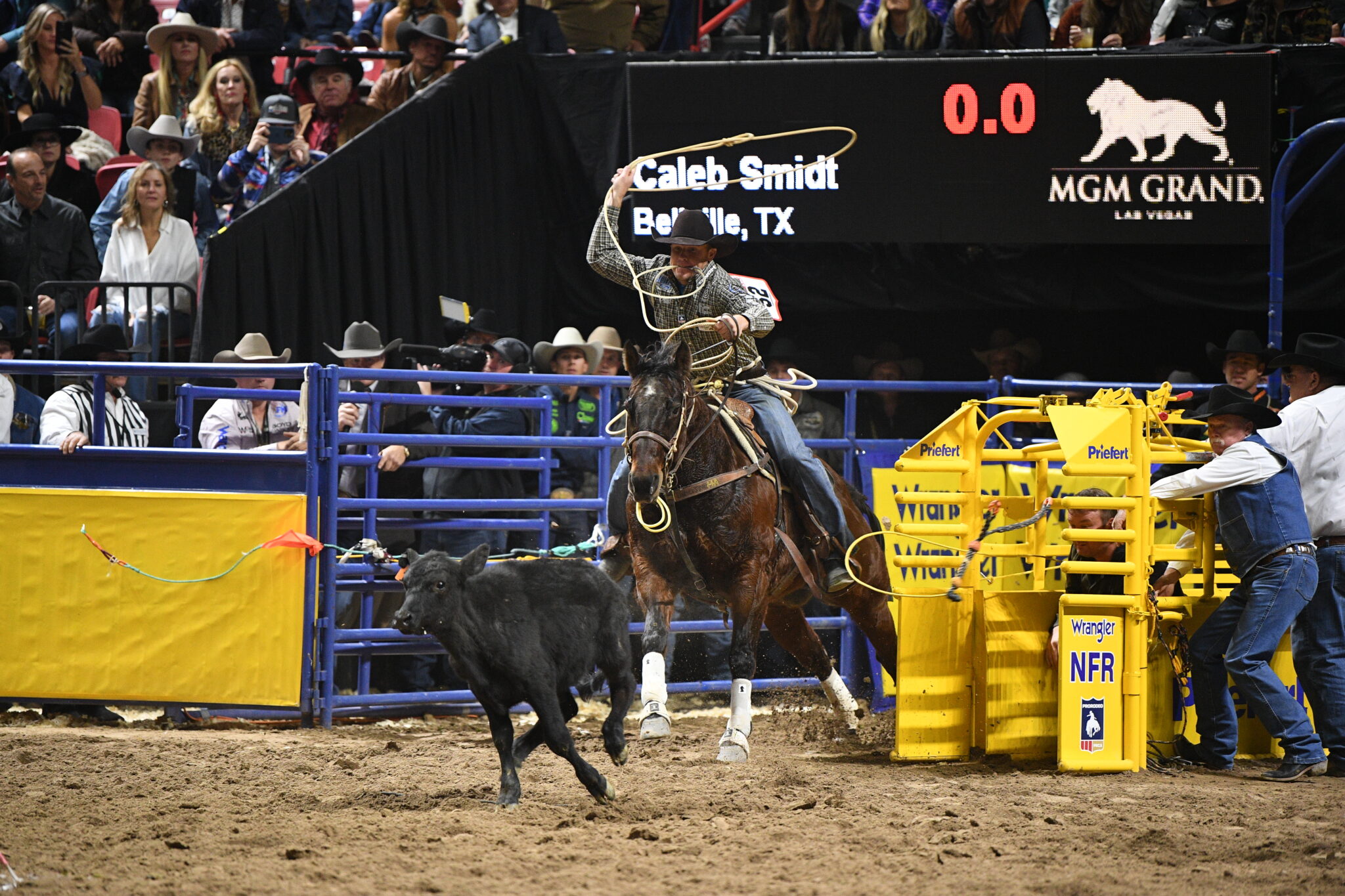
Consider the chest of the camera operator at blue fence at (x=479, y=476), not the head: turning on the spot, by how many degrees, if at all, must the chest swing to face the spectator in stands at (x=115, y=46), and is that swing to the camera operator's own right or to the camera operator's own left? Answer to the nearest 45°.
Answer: approximately 45° to the camera operator's own right

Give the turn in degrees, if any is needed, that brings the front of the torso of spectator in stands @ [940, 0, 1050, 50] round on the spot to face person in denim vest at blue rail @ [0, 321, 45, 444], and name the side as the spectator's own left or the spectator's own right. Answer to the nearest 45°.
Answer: approximately 45° to the spectator's own right

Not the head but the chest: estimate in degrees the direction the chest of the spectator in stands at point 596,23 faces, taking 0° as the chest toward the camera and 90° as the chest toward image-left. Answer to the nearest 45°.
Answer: approximately 0°

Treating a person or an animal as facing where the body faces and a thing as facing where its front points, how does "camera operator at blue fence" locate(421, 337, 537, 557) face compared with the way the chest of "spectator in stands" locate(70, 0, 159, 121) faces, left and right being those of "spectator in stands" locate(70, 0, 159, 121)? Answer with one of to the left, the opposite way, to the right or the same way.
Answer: to the right

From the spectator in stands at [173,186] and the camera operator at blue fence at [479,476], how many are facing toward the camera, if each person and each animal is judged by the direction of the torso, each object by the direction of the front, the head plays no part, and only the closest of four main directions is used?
1

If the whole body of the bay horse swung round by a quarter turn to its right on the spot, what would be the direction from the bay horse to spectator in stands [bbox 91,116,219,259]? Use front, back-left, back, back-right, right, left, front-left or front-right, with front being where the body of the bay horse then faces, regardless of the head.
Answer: front

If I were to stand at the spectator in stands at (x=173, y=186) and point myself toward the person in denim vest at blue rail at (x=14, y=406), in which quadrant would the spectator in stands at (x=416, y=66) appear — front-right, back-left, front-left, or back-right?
back-left
